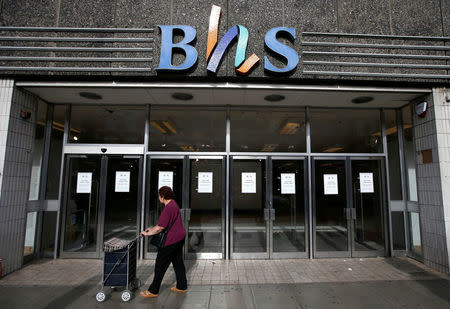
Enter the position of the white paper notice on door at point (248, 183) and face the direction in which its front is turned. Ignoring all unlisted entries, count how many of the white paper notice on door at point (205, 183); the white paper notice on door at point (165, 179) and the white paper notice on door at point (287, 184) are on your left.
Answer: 1

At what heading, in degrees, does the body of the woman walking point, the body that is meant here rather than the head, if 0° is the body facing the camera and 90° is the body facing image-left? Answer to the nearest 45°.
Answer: approximately 90°

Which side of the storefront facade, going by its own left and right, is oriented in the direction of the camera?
front

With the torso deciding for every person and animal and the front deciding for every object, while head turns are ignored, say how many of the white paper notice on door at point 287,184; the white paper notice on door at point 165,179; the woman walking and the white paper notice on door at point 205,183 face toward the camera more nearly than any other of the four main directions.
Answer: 3

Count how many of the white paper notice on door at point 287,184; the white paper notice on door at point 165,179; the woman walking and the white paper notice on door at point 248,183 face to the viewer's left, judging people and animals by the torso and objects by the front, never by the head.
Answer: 1

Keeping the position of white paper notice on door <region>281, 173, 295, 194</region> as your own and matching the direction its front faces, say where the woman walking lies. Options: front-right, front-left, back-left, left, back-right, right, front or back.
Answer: front-right

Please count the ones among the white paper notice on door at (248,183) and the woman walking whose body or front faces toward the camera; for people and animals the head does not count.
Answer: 1

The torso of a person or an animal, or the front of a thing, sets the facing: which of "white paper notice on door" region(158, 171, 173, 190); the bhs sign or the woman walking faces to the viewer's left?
the woman walking

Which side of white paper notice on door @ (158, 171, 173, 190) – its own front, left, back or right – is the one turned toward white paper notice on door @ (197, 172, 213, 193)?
left

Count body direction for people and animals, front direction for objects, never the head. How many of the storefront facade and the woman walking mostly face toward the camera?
1

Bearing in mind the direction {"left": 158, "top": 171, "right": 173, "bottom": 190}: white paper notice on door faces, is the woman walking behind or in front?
in front
